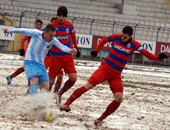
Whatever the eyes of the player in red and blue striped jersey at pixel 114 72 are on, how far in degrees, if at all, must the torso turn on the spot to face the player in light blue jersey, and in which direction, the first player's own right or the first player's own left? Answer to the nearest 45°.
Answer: approximately 90° to the first player's own right

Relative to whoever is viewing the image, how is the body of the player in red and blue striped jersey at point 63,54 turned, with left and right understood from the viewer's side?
facing the viewer

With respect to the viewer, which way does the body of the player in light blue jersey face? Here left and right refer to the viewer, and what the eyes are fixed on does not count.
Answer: facing the viewer and to the right of the viewer

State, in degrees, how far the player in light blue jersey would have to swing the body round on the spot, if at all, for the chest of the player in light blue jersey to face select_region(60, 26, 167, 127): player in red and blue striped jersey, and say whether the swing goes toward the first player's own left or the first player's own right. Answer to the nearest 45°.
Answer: approximately 45° to the first player's own left

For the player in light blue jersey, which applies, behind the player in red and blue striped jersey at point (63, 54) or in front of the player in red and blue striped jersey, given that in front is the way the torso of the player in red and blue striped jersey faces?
in front

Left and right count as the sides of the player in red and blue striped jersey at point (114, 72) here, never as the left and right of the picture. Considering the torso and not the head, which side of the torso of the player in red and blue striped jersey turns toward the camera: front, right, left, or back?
front
